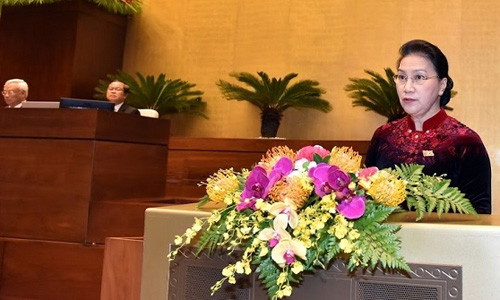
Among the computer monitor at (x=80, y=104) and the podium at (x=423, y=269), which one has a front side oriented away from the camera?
the computer monitor

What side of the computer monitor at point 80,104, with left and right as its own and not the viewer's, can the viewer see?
back

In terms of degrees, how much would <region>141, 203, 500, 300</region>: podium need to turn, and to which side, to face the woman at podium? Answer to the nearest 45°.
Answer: approximately 180°

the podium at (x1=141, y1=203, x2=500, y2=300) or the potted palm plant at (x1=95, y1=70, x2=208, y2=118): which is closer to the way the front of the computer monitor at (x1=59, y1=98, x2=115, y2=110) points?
the potted palm plant

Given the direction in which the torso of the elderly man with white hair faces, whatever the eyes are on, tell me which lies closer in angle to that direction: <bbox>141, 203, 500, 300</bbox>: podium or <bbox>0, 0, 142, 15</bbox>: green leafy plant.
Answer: the podium

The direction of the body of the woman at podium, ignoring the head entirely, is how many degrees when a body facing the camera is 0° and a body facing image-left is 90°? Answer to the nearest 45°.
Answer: approximately 45°

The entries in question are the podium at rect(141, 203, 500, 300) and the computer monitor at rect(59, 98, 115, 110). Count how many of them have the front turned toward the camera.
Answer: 1

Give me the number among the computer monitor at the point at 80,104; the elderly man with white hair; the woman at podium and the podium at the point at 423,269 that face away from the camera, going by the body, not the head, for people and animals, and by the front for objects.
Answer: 1

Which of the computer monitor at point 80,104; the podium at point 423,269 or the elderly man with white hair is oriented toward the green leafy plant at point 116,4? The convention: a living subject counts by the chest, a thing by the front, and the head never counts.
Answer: the computer monitor

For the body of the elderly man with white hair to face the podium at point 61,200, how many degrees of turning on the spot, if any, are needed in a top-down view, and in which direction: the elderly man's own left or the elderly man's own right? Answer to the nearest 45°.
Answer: approximately 45° to the elderly man's own left

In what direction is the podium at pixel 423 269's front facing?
toward the camera

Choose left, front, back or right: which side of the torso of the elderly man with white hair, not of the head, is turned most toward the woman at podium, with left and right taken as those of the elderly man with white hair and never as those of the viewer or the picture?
left

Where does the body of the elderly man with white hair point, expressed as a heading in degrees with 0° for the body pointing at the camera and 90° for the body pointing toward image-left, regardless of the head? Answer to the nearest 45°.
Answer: approximately 45°

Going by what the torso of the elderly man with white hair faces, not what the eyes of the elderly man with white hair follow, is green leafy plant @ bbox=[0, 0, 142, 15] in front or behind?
behind
